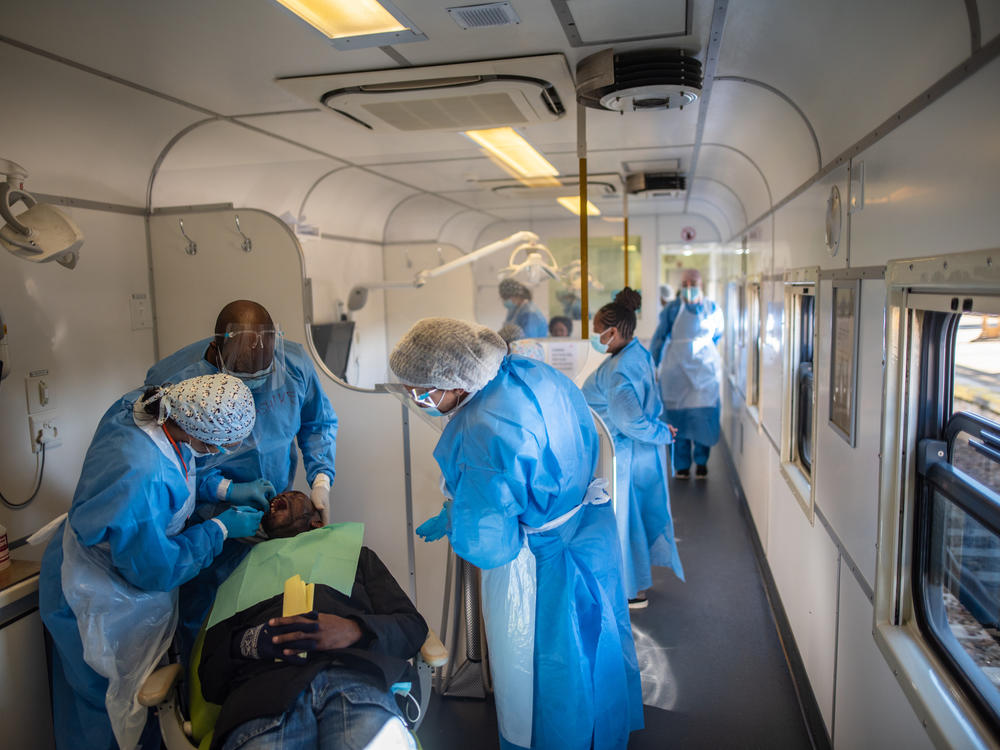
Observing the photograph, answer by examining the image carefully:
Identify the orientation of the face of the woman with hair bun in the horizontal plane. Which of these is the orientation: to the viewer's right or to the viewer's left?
to the viewer's left

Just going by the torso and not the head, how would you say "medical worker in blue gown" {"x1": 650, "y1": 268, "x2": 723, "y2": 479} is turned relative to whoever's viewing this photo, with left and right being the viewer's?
facing the viewer

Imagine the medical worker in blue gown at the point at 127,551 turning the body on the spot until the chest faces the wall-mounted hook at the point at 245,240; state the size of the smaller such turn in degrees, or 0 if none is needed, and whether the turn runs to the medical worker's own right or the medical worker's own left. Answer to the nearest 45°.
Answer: approximately 45° to the medical worker's own left

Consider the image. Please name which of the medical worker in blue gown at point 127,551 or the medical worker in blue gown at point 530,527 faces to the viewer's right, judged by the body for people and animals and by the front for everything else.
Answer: the medical worker in blue gown at point 127,551

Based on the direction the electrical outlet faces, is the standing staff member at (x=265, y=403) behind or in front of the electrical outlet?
in front

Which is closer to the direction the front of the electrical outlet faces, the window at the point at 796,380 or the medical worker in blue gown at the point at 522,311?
the window

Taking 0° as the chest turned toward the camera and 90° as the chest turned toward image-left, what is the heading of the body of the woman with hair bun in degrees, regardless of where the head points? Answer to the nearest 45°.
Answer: approximately 90°

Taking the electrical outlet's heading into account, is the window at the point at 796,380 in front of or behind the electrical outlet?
in front

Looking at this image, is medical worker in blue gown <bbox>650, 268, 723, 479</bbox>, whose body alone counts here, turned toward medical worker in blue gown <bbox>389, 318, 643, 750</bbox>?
yes

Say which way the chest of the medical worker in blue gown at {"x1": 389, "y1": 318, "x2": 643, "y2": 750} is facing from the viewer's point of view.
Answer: to the viewer's left

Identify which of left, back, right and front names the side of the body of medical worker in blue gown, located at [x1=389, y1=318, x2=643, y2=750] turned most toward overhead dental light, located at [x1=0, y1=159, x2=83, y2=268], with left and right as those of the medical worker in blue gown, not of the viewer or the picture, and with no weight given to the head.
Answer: front

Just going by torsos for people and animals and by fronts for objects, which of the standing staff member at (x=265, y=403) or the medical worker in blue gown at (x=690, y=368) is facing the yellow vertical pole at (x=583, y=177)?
the medical worker in blue gown

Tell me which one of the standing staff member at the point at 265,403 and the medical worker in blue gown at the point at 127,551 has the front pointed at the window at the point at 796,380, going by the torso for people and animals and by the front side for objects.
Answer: the medical worker in blue gown

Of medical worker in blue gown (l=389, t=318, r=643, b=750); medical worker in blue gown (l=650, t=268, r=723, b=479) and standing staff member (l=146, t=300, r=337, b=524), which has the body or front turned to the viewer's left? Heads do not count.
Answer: medical worker in blue gown (l=389, t=318, r=643, b=750)

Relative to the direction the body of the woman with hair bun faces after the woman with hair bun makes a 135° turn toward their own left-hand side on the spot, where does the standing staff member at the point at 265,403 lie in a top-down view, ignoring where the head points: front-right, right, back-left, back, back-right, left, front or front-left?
right
